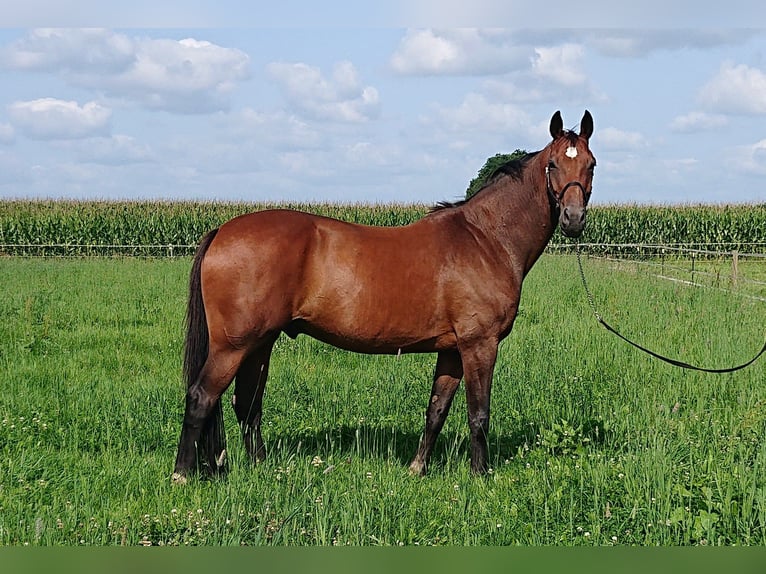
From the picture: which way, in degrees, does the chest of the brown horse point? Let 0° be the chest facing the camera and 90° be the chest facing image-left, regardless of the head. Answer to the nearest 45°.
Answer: approximately 270°
